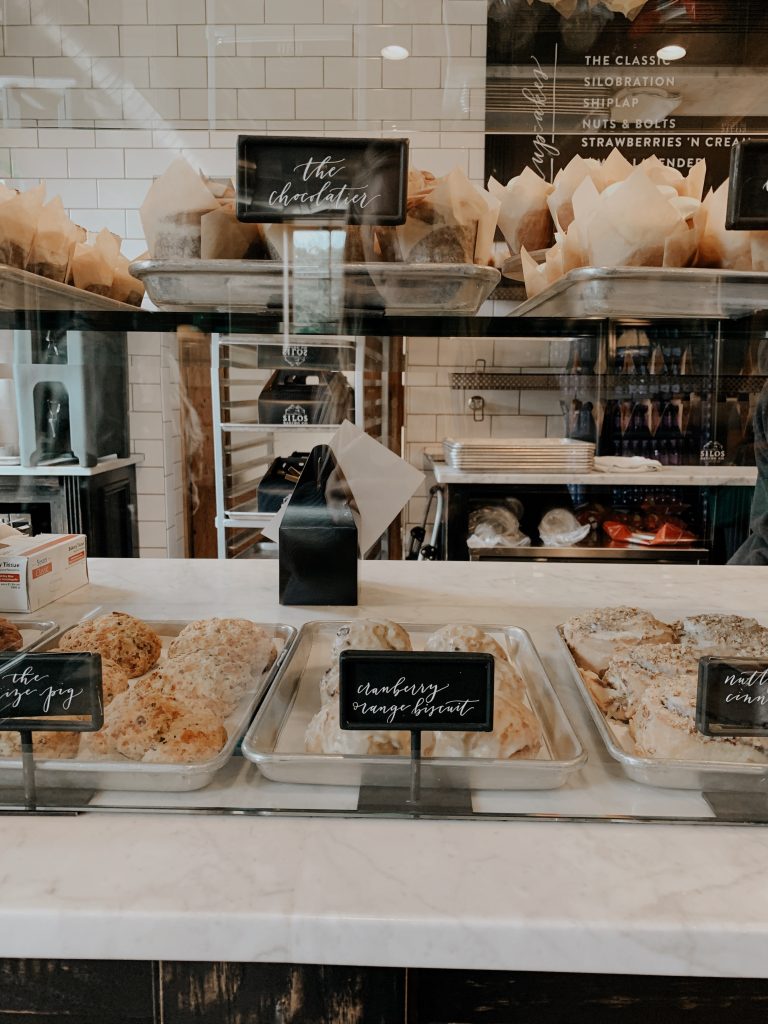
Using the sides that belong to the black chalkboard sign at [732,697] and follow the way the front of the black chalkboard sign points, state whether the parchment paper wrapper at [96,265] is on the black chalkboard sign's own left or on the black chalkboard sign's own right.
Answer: on the black chalkboard sign's own right

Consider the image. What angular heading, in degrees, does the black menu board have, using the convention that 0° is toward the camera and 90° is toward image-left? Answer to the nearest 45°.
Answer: approximately 0°

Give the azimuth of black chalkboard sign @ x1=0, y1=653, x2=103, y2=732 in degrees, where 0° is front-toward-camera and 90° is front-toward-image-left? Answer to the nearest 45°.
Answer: approximately 0°

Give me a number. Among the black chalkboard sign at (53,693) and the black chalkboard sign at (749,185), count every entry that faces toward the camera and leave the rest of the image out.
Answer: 2
